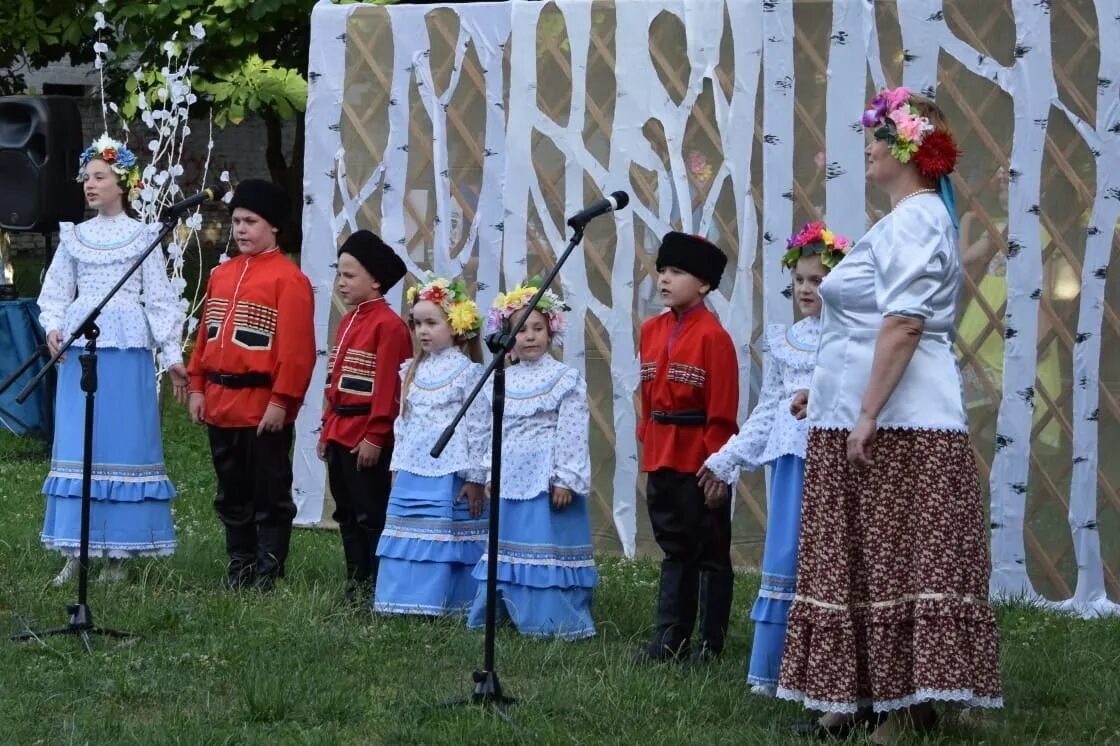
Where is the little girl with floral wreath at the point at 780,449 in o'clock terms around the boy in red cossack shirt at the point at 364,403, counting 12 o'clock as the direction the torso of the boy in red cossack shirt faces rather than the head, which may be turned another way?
The little girl with floral wreath is roughly at 9 o'clock from the boy in red cossack shirt.

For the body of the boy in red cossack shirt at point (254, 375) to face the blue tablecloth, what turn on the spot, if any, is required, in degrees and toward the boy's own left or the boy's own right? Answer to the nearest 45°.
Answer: approximately 135° to the boy's own right

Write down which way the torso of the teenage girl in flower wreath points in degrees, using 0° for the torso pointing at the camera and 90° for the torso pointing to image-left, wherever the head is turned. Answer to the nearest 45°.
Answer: approximately 45°

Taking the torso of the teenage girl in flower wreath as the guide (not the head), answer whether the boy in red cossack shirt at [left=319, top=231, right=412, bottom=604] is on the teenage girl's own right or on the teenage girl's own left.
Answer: on the teenage girl's own left

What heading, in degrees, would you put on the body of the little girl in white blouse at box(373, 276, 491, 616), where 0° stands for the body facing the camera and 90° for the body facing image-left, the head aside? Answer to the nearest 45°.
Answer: approximately 45°

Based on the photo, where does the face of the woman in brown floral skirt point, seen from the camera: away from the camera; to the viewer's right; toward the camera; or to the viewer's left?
to the viewer's left

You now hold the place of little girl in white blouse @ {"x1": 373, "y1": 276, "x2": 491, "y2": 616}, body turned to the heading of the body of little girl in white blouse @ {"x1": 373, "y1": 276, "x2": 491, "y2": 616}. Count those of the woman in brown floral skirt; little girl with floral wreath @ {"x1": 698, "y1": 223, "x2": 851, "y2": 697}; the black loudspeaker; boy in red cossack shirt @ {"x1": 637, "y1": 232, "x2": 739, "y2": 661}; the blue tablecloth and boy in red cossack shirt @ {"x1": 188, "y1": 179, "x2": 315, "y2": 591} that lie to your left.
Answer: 3

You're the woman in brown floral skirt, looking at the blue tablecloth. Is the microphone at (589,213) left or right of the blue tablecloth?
left

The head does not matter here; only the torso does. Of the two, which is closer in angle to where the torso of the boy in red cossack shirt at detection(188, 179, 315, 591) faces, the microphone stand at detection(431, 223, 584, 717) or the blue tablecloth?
the microphone stand
